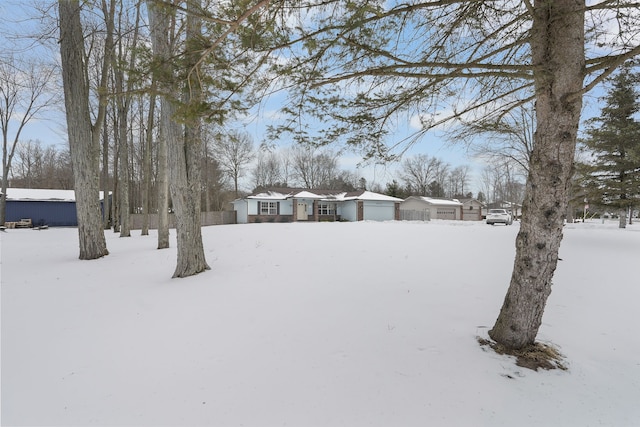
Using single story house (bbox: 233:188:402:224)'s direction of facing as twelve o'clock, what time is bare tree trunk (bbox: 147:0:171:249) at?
The bare tree trunk is roughly at 12 o'clock from the single story house.

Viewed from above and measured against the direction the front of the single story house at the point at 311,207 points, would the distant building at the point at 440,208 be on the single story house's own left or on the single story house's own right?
on the single story house's own left

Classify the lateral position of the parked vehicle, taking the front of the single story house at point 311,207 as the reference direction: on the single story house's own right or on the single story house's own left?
on the single story house's own left

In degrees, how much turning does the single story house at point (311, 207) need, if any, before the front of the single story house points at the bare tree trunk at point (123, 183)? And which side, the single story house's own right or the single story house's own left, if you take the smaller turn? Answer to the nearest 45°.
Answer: approximately 45° to the single story house's own right

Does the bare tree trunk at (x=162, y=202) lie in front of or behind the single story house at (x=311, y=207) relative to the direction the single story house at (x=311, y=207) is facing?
in front

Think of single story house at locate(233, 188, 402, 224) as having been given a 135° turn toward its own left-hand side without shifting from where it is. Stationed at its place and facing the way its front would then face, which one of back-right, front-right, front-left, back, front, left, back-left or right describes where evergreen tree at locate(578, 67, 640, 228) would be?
right

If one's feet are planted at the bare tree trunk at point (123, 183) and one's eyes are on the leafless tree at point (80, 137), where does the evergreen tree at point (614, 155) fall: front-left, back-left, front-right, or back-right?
front-left

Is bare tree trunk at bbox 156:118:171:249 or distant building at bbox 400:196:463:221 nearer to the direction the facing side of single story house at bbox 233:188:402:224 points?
the bare tree trunk

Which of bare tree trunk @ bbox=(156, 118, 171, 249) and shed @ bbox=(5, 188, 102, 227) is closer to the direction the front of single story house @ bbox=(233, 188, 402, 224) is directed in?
the bare tree trunk

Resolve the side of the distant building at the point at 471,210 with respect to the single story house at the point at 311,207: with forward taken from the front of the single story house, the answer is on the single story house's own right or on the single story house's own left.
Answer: on the single story house's own left

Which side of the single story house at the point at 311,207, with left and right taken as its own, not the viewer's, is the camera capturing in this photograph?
front

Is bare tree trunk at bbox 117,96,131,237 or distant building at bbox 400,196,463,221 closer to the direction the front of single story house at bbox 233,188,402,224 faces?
the bare tree trunk

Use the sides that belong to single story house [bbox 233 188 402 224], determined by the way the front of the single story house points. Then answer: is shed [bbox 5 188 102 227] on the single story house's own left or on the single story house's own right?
on the single story house's own right
